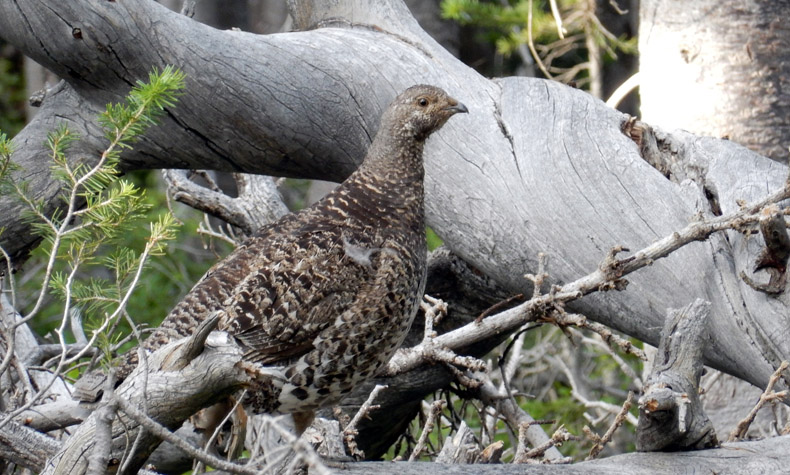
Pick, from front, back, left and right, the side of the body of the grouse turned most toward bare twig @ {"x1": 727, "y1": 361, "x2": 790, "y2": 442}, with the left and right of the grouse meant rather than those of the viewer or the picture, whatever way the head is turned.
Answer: front

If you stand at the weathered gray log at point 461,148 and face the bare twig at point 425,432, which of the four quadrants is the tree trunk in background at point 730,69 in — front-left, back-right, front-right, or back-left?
back-left

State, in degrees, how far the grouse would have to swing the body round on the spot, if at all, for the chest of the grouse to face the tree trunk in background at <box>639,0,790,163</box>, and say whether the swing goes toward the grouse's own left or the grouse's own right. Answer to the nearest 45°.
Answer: approximately 45° to the grouse's own left

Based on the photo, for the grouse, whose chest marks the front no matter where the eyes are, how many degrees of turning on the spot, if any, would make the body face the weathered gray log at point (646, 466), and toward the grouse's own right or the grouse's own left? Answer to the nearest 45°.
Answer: approximately 45° to the grouse's own right

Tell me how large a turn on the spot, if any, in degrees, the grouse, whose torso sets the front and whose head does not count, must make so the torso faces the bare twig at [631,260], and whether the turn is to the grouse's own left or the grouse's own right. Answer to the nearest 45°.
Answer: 0° — it already faces it

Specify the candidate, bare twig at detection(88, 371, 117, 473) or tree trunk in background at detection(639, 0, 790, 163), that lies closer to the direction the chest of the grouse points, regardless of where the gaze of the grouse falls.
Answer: the tree trunk in background

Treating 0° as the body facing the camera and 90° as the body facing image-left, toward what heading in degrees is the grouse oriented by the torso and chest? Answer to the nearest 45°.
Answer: approximately 270°
